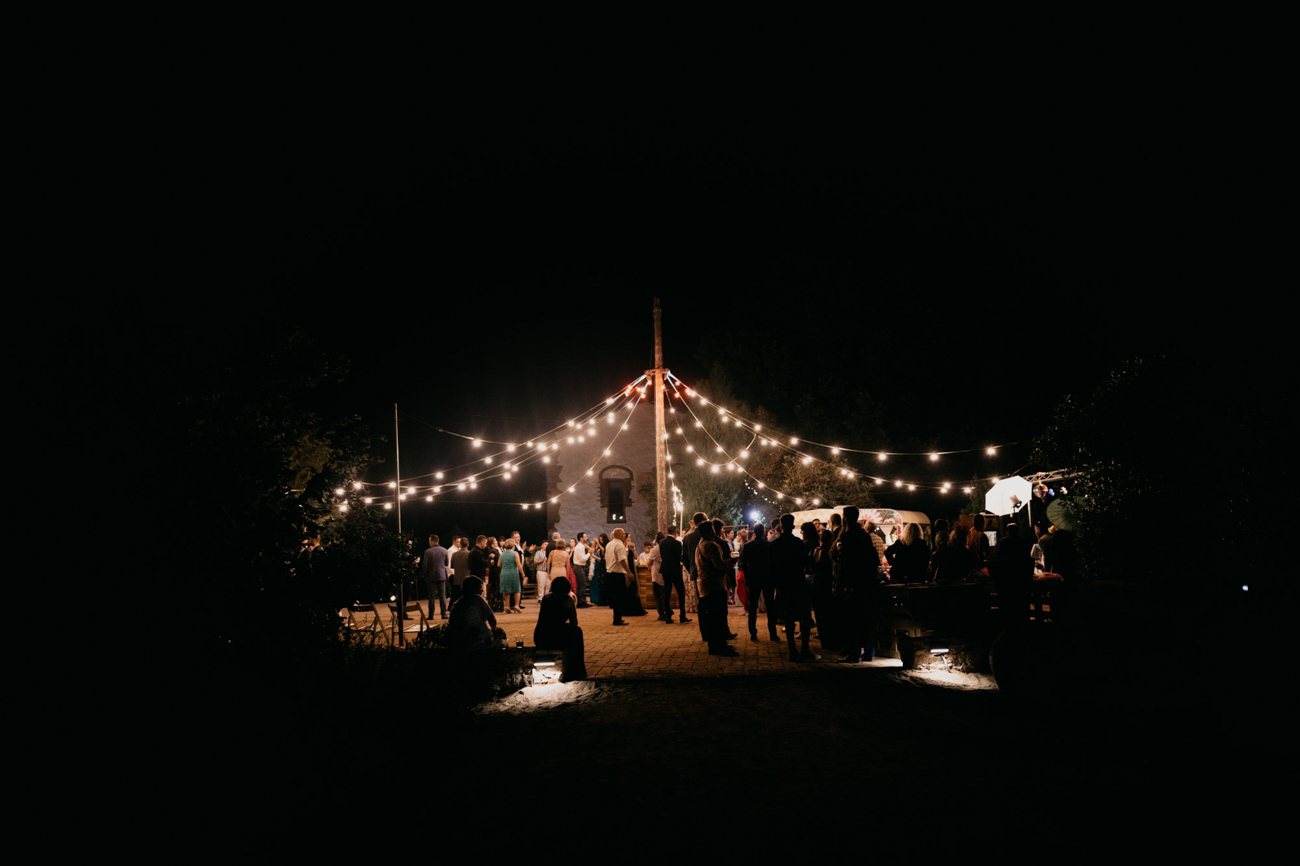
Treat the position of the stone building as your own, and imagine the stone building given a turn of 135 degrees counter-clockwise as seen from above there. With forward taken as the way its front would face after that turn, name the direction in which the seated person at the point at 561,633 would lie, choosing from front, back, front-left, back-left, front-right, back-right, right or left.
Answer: back-right

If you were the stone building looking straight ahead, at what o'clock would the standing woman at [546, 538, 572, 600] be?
The standing woman is roughly at 12 o'clock from the stone building.

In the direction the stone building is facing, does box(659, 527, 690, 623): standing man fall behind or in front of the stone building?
in front

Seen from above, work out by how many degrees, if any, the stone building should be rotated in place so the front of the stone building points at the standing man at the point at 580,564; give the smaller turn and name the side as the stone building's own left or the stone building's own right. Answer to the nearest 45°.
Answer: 0° — it already faces them

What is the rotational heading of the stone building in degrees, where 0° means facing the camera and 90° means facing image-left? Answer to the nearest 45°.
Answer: approximately 0°

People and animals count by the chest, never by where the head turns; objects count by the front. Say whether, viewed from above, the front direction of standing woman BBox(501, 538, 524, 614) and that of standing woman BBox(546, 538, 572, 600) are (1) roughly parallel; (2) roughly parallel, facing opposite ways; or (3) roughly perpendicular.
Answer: roughly parallel

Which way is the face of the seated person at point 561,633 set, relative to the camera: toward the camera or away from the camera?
away from the camera

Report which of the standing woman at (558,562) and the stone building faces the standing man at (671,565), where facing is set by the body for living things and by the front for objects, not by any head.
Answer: the stone building
